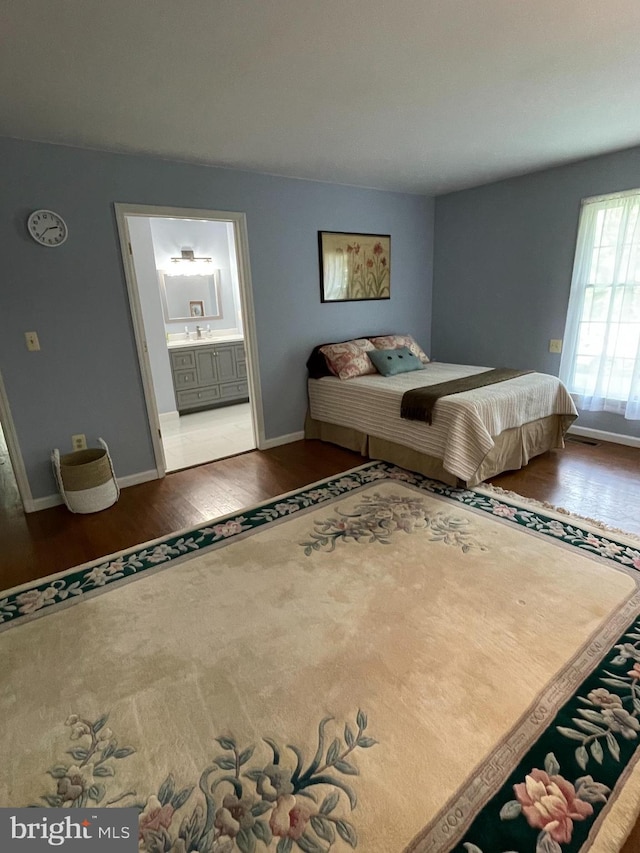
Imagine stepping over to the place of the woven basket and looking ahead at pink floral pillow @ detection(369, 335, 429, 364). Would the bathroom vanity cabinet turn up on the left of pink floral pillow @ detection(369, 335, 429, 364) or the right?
left

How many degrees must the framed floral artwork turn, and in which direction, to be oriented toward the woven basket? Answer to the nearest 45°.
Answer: approximately 90° to its right

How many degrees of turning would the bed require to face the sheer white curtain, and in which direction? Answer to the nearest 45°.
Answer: approximately 90° to its left

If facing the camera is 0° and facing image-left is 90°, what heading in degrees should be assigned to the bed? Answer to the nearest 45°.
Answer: approximately 315°

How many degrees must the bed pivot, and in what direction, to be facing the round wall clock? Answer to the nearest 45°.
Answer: approximately 135° to its right

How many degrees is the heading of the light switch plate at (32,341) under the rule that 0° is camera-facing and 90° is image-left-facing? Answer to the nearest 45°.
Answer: approximately 0°

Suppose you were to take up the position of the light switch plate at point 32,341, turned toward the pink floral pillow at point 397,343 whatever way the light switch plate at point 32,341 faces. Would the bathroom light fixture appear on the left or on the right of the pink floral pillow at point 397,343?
left

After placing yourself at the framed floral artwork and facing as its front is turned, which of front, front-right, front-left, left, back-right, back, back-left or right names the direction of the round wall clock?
right

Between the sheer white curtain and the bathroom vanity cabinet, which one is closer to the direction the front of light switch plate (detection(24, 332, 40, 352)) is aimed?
the sheer white curtain

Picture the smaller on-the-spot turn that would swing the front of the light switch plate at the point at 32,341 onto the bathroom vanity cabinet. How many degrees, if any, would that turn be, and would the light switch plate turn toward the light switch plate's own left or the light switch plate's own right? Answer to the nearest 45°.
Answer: approximately 135° to the light switch plate's own left

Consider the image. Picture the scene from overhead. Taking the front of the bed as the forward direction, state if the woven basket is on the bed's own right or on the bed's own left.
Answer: on the bed's own right

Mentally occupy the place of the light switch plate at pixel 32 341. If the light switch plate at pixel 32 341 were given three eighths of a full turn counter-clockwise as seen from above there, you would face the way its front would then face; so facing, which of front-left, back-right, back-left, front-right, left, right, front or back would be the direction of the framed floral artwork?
front-right

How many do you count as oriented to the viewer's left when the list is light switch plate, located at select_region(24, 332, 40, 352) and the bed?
0

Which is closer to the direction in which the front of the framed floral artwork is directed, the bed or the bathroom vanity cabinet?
the bed
